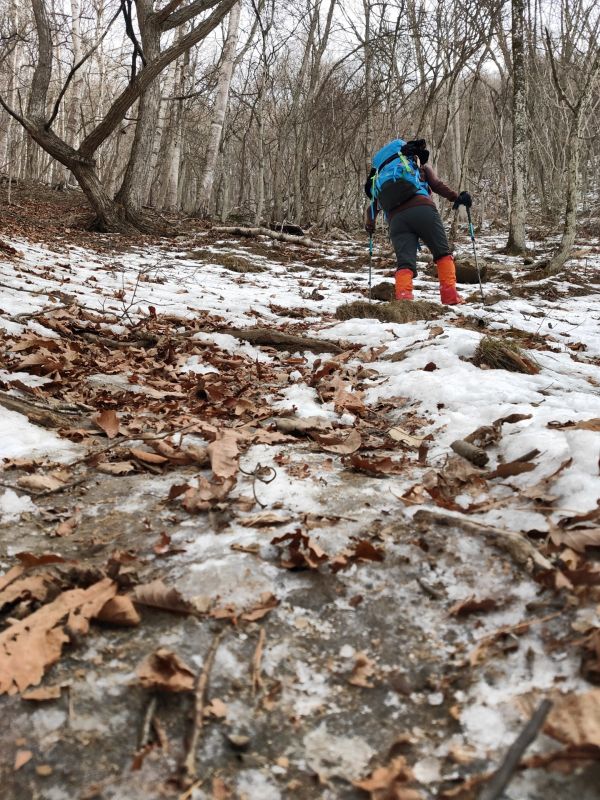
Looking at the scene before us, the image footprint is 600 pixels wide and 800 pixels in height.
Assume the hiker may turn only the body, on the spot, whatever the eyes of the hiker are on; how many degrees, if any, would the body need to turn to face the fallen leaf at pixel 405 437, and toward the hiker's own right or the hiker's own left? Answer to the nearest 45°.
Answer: approximately 180°

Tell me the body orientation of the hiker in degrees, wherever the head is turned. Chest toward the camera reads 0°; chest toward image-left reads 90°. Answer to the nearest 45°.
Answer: approximately 180°

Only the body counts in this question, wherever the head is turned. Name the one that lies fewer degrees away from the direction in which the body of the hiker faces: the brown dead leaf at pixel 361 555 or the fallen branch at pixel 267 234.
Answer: the fallen branch

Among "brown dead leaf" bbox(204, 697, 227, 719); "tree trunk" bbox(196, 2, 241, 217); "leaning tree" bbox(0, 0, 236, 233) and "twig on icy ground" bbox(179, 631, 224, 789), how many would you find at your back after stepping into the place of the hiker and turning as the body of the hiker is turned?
2

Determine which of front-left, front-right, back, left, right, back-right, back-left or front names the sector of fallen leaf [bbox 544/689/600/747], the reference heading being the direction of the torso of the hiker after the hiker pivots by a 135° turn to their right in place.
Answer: front-right

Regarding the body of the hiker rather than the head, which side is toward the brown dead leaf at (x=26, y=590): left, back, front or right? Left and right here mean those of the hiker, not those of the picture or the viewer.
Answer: back

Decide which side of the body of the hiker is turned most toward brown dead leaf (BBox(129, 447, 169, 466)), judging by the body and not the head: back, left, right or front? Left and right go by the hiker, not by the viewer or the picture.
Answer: back

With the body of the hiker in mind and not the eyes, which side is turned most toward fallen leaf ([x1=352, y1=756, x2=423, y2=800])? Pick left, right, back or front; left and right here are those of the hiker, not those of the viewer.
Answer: back

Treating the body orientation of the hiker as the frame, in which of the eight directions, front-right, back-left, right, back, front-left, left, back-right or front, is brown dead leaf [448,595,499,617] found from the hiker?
back

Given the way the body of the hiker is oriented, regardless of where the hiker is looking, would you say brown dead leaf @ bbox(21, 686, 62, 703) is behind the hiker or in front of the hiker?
behind

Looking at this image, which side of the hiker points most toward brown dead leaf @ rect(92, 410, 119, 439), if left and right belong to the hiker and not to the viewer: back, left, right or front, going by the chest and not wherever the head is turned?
back

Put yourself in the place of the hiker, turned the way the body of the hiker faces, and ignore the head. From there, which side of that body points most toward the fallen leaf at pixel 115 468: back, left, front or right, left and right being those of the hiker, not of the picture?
back

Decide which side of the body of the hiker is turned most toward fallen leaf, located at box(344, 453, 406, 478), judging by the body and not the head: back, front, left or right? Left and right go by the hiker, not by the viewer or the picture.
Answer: back

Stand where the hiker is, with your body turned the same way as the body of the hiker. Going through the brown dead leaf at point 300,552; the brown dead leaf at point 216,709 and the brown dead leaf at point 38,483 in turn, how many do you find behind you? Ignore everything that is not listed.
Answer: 3
